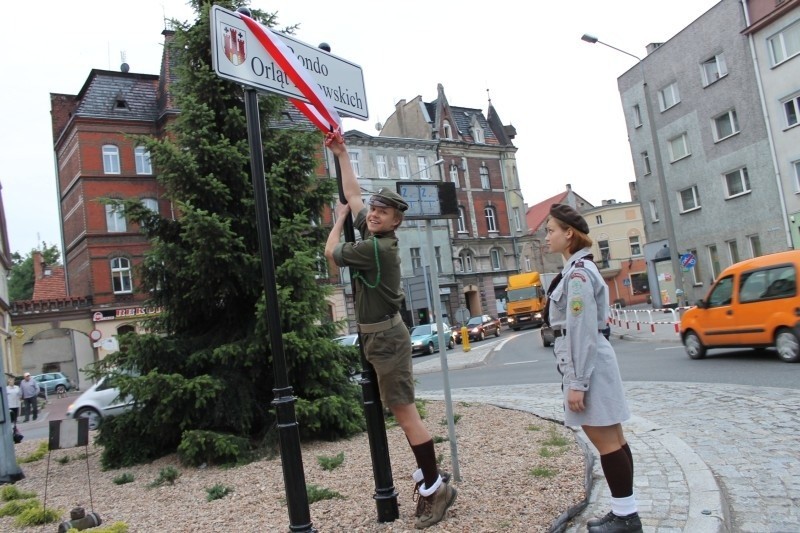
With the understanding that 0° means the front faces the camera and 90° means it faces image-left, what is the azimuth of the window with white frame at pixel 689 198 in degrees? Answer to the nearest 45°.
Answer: approximately 45°

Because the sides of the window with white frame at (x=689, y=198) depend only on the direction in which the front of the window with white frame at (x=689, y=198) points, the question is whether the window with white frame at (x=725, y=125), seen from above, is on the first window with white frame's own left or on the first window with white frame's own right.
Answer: on the first window with white frame's own left

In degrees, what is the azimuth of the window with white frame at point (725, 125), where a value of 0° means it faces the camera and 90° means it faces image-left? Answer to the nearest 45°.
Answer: approximately 45°

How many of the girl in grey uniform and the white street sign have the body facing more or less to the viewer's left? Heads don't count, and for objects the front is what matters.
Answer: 1

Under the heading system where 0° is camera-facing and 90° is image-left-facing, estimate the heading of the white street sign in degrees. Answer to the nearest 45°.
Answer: approximately 315°

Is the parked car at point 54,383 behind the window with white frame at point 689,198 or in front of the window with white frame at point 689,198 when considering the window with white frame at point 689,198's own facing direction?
in front

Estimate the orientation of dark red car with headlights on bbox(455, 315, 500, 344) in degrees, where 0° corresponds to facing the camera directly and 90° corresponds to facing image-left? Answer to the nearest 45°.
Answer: approximately 45°

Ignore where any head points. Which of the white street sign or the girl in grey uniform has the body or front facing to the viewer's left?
the girl in grey uniform

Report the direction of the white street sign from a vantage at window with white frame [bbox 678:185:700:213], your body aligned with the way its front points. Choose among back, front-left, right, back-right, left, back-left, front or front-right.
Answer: front-left

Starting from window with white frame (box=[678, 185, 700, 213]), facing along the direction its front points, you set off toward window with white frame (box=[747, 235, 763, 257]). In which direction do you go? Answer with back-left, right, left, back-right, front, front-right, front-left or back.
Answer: left

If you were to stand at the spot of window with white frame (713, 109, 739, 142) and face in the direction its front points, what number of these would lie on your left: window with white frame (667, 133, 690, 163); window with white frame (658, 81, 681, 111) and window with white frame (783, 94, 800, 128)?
1

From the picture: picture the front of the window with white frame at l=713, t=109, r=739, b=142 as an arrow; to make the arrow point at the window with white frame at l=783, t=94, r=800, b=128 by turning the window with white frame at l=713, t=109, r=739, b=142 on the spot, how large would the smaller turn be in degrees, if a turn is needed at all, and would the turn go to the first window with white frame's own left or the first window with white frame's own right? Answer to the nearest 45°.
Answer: approximately 90° to the first window with white frame's own left

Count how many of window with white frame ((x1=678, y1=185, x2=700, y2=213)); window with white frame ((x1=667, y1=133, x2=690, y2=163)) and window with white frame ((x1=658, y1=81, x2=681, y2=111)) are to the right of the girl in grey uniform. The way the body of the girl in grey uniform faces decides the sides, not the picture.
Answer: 3

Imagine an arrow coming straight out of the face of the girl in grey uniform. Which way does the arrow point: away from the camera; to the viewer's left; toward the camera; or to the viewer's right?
to the viewer's left

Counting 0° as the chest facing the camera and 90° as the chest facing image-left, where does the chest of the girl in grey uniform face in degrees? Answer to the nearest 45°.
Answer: approximately 90°
